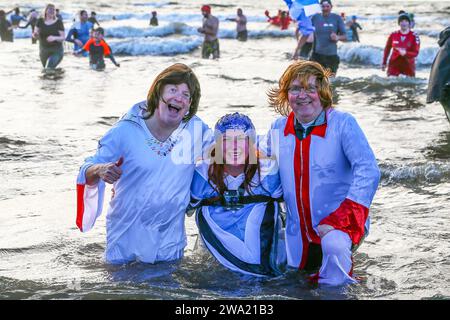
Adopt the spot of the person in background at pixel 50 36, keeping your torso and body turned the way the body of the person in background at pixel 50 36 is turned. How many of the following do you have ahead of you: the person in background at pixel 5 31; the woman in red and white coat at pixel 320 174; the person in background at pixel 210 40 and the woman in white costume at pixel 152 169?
2

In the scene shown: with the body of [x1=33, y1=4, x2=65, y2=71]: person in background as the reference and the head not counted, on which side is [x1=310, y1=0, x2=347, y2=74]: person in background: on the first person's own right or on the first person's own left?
on the first person's own left

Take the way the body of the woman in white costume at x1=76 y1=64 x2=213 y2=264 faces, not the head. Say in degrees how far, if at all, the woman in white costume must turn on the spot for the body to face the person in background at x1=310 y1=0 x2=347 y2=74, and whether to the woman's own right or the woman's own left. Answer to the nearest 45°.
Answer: approximately 180°

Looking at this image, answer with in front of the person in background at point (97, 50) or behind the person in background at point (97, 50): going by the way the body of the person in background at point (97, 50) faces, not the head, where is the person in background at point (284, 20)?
behind

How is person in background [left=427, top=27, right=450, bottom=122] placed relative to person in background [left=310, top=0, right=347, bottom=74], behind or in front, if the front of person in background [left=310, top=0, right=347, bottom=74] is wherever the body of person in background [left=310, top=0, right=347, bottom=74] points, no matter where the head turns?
in front

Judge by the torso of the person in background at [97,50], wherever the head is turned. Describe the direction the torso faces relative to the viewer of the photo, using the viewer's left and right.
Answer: facing the viewer

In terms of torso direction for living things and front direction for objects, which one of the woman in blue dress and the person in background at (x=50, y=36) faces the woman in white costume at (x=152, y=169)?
the person in background

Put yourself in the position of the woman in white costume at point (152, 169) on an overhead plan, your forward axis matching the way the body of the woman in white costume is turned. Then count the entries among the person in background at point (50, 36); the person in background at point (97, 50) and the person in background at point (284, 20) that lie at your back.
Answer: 3

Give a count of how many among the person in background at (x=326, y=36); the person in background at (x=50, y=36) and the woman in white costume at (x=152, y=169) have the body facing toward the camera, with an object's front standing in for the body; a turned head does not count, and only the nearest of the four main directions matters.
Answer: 3

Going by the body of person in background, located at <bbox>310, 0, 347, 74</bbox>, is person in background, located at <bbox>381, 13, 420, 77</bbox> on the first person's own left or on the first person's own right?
on the first person's own left

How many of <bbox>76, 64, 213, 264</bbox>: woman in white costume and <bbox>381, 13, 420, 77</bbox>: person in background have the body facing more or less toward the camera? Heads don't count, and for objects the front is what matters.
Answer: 2
